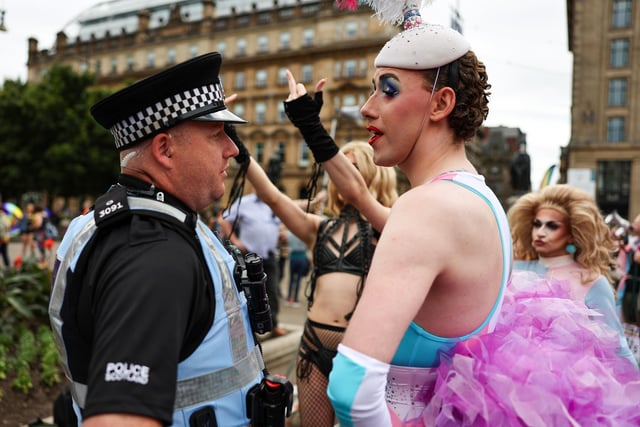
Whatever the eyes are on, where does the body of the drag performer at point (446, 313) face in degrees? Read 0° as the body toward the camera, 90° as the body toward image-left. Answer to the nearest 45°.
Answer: approximately 90°

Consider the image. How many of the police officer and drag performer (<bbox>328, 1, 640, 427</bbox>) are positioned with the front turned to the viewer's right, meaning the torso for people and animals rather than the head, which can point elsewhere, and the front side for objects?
1

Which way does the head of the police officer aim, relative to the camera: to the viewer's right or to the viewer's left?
to the viewer's right

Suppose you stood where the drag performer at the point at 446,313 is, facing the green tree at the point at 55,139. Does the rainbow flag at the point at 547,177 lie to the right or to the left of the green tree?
right

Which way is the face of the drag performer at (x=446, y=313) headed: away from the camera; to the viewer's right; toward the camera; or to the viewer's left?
to the viewer's left

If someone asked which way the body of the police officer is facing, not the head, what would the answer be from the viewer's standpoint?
to the viewer's right

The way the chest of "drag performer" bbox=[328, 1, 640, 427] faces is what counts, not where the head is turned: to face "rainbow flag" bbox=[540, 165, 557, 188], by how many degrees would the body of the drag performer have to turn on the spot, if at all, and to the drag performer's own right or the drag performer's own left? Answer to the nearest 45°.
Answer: approximately 90° to the drag performer's own right
